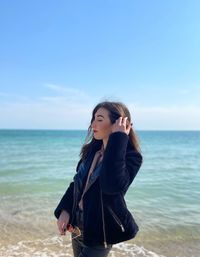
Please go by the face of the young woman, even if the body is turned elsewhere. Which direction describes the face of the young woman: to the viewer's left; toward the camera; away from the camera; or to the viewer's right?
to the viewer's left

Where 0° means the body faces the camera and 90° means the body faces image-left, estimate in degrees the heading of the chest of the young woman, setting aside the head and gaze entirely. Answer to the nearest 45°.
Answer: approximately 45°
